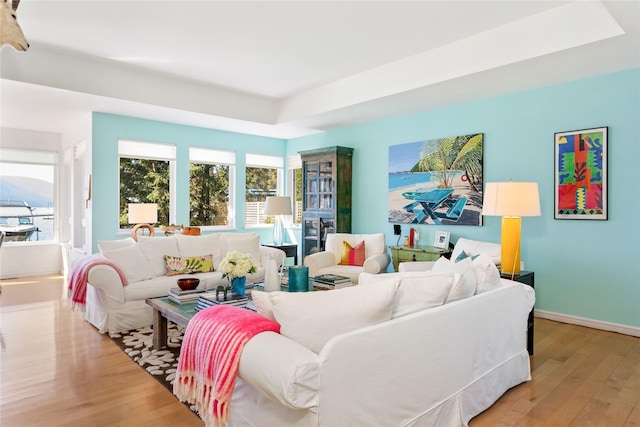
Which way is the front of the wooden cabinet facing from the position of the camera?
facing the viewer and to the left of the viewer

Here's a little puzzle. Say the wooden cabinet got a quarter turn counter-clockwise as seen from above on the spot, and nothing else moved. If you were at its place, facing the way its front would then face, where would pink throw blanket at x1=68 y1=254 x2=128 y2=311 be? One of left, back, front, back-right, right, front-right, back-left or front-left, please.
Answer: right

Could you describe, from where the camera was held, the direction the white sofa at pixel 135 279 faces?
facing the viewer and to the right of the viewer

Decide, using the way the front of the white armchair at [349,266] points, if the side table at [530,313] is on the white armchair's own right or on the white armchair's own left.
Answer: on the white armchair's own left

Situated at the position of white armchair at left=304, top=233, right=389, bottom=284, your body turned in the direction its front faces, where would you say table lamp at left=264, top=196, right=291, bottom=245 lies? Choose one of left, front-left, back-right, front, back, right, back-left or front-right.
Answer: right

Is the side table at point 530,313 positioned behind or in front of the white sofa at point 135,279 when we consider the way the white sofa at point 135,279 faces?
in front

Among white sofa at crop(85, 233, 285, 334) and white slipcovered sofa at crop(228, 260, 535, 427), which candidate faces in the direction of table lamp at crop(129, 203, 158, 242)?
the white slipcovered sofa

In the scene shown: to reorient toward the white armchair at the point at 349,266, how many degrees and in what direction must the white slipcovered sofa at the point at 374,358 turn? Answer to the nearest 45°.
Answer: approximately 45° to its right

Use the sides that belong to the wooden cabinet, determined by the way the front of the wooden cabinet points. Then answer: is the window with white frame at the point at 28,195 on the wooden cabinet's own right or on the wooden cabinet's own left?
on the wooden cabinet's own right

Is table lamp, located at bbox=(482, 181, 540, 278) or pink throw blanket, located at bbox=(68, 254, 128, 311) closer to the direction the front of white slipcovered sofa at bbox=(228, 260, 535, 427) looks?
the pink throw blanket

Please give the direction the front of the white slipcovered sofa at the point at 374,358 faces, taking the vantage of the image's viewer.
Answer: facing away from the viewer and to the left of the viewer

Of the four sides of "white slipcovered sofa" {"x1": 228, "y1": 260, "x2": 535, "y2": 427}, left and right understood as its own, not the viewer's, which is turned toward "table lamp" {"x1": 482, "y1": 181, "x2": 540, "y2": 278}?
right
